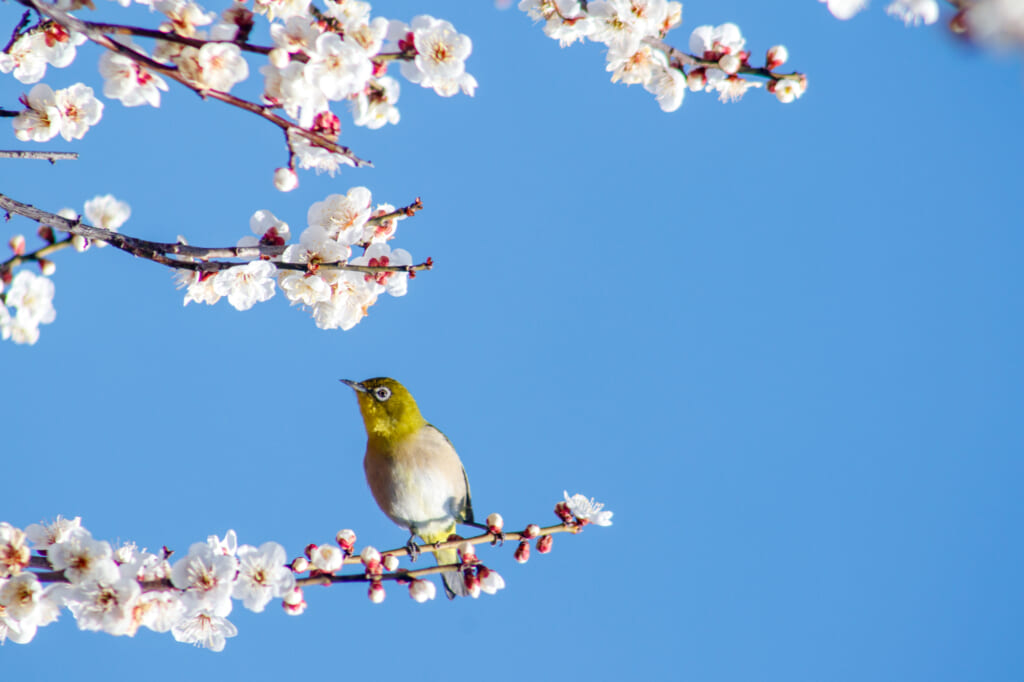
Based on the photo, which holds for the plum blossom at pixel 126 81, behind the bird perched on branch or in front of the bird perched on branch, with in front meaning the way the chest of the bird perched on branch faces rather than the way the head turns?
in front

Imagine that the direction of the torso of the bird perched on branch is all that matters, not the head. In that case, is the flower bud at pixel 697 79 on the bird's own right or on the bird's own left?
on the bird's own left

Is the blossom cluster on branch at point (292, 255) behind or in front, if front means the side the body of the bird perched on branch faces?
in front

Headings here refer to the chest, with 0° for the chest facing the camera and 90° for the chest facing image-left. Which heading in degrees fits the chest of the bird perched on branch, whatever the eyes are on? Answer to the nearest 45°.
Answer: approximately 45°
